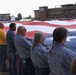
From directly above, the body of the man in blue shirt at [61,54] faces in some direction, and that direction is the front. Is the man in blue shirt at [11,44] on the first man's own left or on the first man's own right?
on the first man's own left

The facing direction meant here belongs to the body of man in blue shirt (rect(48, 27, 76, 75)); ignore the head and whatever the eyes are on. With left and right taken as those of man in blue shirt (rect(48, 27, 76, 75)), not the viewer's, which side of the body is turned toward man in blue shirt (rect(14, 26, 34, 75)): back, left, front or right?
left

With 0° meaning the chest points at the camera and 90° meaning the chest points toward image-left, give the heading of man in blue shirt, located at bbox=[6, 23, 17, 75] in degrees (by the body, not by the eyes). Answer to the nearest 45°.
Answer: approximately 225°

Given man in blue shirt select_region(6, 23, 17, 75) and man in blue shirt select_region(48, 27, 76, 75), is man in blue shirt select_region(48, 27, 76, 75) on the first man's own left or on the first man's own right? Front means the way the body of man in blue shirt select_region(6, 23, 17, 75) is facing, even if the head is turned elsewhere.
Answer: on the first man's own right

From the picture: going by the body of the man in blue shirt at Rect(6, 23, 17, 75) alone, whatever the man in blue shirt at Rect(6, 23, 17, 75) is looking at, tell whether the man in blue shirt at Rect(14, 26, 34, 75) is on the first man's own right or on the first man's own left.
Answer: on the first man's own right
